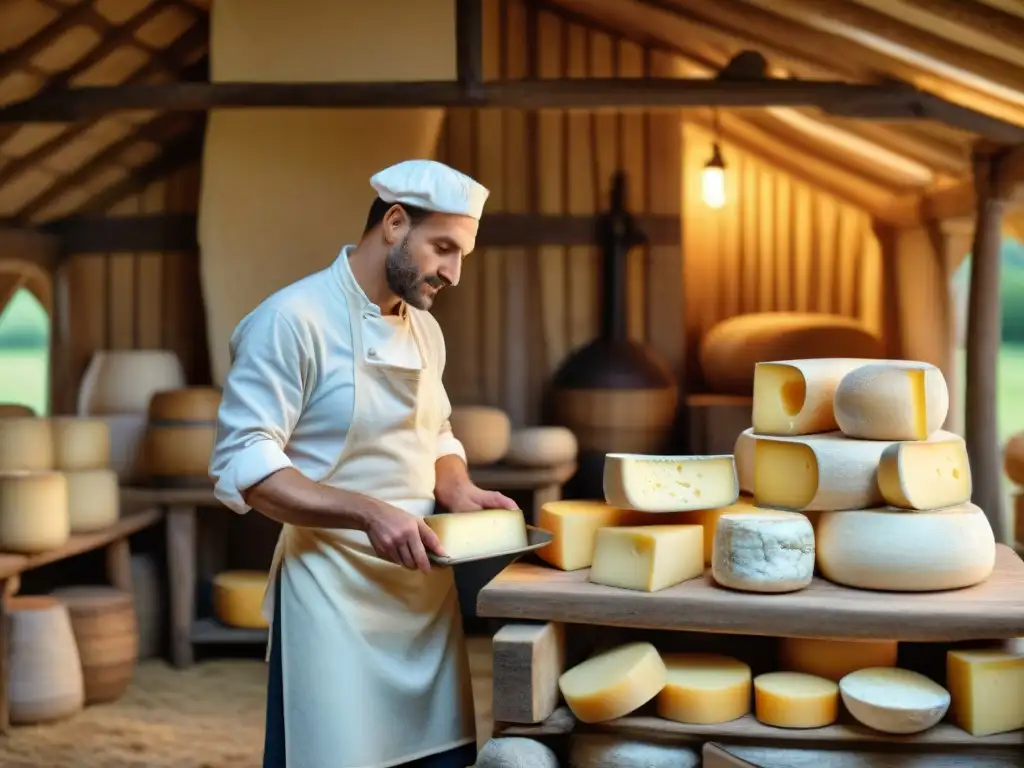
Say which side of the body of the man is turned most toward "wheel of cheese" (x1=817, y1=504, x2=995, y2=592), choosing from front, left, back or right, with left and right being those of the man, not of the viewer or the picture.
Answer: front

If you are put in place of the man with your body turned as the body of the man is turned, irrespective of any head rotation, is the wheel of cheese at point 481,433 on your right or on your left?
on your left

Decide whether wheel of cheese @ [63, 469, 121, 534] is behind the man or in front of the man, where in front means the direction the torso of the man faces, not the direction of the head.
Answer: behind

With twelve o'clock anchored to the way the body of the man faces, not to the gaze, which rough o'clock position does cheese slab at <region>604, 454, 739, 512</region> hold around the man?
The cheese slab is roughly at 11 o'clock from the man.

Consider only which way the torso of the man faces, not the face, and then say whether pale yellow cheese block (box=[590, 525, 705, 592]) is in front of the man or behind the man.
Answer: in front

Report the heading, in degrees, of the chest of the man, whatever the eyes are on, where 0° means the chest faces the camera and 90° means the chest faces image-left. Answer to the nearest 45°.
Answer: approximately 315°

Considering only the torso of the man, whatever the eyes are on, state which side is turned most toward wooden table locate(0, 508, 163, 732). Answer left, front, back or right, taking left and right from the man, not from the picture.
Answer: back

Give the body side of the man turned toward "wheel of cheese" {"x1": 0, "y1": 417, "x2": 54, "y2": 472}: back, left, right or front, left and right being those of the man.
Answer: back

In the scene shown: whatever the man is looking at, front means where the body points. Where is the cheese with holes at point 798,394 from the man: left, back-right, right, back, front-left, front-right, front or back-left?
front-left

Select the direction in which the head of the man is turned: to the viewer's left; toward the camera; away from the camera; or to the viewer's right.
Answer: to the viewer's right

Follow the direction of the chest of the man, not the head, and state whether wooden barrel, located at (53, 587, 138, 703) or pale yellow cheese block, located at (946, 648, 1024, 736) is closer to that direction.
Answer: the pale yellow cheese block

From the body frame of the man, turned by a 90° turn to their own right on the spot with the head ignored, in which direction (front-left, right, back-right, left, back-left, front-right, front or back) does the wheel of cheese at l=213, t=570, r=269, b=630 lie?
back-right

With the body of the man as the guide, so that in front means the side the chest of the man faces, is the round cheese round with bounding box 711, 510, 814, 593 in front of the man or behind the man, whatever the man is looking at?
in front

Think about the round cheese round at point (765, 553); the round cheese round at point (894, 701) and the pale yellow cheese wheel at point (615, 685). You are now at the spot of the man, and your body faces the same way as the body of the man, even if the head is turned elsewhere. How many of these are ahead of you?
3

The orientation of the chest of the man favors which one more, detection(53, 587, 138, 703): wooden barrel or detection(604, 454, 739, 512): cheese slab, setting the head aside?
the cheese slab
